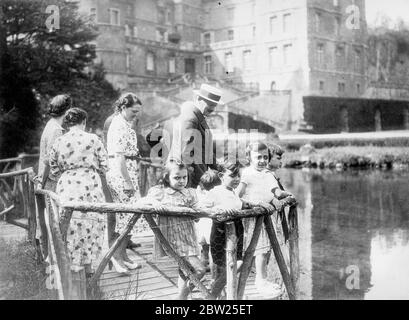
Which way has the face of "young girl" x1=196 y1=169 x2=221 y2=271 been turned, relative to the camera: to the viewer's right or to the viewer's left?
to the viewer's right

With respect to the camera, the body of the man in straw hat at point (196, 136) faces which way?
to the viewer's right

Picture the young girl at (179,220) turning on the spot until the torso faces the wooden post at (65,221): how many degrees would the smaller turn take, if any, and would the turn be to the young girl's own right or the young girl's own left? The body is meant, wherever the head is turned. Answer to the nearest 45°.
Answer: approximately 135° to the young girl's own right

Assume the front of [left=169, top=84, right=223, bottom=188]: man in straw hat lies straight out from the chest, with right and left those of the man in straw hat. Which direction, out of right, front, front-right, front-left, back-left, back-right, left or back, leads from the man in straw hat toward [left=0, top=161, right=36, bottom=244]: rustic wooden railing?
back-left

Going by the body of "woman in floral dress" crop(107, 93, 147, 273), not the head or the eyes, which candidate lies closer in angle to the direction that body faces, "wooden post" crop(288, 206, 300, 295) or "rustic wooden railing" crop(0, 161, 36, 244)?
the wooden post

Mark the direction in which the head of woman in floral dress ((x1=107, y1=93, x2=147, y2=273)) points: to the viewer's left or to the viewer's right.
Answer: to the viewer's right
